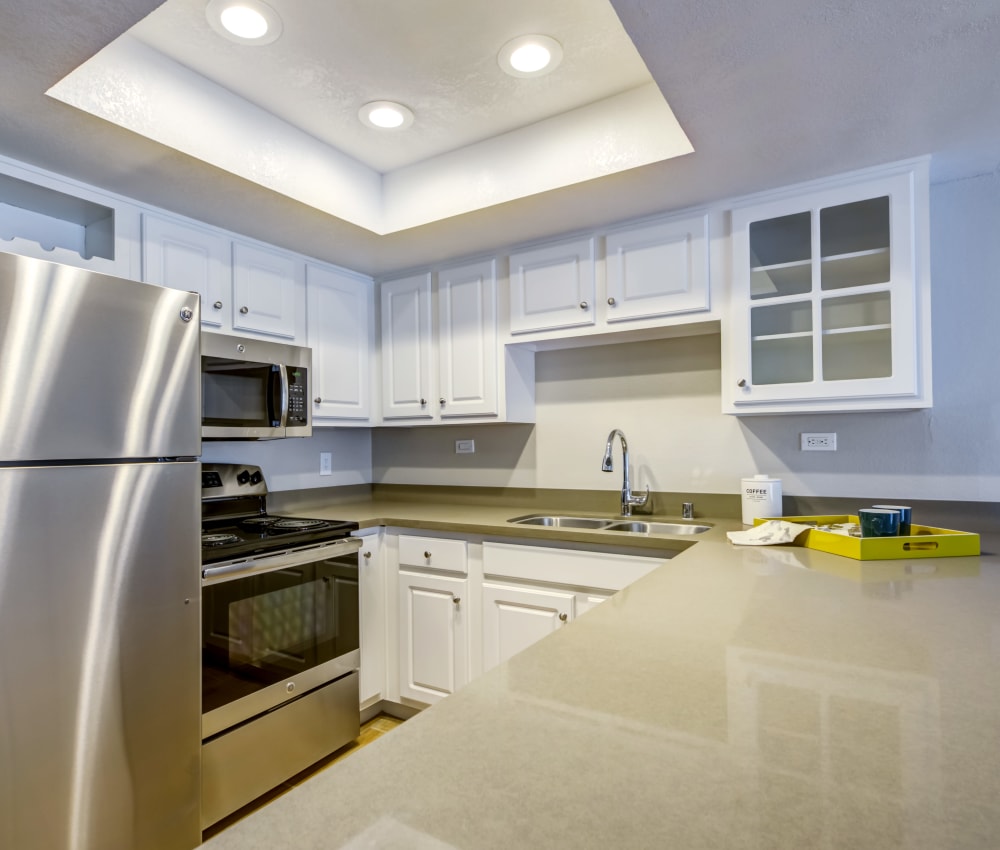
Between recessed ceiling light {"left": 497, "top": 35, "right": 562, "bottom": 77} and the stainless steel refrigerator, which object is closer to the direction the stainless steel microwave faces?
the recessed ceiling light

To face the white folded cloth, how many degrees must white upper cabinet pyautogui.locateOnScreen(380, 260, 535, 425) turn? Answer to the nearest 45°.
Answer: approximately 90° to its left

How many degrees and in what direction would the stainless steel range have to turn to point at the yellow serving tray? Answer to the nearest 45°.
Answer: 0° — it already faces it

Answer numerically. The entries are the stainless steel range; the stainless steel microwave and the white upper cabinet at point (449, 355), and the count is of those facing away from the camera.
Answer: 0

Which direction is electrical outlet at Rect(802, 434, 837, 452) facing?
toward the camera

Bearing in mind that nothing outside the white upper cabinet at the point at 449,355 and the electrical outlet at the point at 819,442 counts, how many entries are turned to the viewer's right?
0

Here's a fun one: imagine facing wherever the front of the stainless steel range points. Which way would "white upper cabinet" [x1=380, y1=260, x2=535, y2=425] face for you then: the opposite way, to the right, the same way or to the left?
to the right

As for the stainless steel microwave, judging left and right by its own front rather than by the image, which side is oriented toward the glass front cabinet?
front

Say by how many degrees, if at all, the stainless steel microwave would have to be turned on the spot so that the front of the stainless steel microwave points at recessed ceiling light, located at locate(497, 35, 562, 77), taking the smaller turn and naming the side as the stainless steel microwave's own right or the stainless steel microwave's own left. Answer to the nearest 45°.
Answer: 0° — it already faces it

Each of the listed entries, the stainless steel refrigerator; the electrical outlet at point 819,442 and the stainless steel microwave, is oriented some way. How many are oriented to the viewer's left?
0

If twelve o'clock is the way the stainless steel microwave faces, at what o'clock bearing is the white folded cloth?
The white folded cloth is roughly at 12 o'clock from the stainless steel microwave.

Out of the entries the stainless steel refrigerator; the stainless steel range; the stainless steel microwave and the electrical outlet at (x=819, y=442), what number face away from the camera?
0

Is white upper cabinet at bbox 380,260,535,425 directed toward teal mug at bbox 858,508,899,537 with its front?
no

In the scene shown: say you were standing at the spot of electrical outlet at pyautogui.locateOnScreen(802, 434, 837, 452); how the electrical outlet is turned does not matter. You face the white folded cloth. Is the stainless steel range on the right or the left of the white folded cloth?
right

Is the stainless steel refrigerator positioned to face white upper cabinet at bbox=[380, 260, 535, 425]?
no

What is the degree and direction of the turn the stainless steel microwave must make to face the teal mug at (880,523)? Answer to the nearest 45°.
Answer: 0° — it already faces it

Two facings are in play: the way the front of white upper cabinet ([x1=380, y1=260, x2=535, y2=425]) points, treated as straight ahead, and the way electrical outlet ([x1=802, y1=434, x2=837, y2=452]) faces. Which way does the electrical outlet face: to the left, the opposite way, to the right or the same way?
the same way

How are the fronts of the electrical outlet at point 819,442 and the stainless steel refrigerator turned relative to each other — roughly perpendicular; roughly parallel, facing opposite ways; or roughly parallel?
roughly perpendicular
